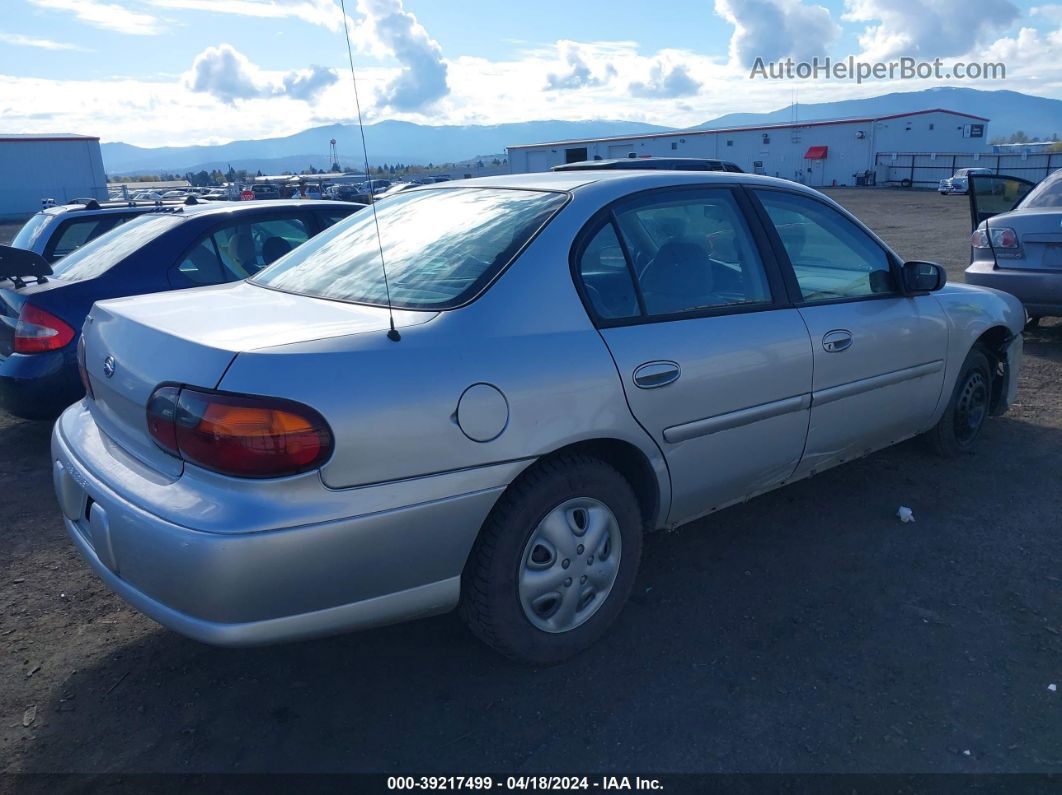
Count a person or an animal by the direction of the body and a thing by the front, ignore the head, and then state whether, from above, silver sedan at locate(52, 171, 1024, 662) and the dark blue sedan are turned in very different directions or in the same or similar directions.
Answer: same or similar directions

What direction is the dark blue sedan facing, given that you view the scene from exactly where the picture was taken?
facing away from the viewer and to the right of the viewer

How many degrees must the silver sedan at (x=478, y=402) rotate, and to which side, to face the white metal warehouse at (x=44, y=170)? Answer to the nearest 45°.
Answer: approximately 90° to its left

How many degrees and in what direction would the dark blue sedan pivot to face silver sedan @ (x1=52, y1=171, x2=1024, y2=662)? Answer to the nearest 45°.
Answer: approximately 135° to its right

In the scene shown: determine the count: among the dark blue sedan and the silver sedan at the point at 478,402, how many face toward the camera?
0

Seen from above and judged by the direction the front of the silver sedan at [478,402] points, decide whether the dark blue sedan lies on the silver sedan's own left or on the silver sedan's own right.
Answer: on the silver sedan's own left

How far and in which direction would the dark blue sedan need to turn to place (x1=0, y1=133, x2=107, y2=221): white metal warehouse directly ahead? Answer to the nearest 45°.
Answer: approximately 45° to its left

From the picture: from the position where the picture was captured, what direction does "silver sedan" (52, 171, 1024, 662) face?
facing away from the viewer and to the right of the viewer
